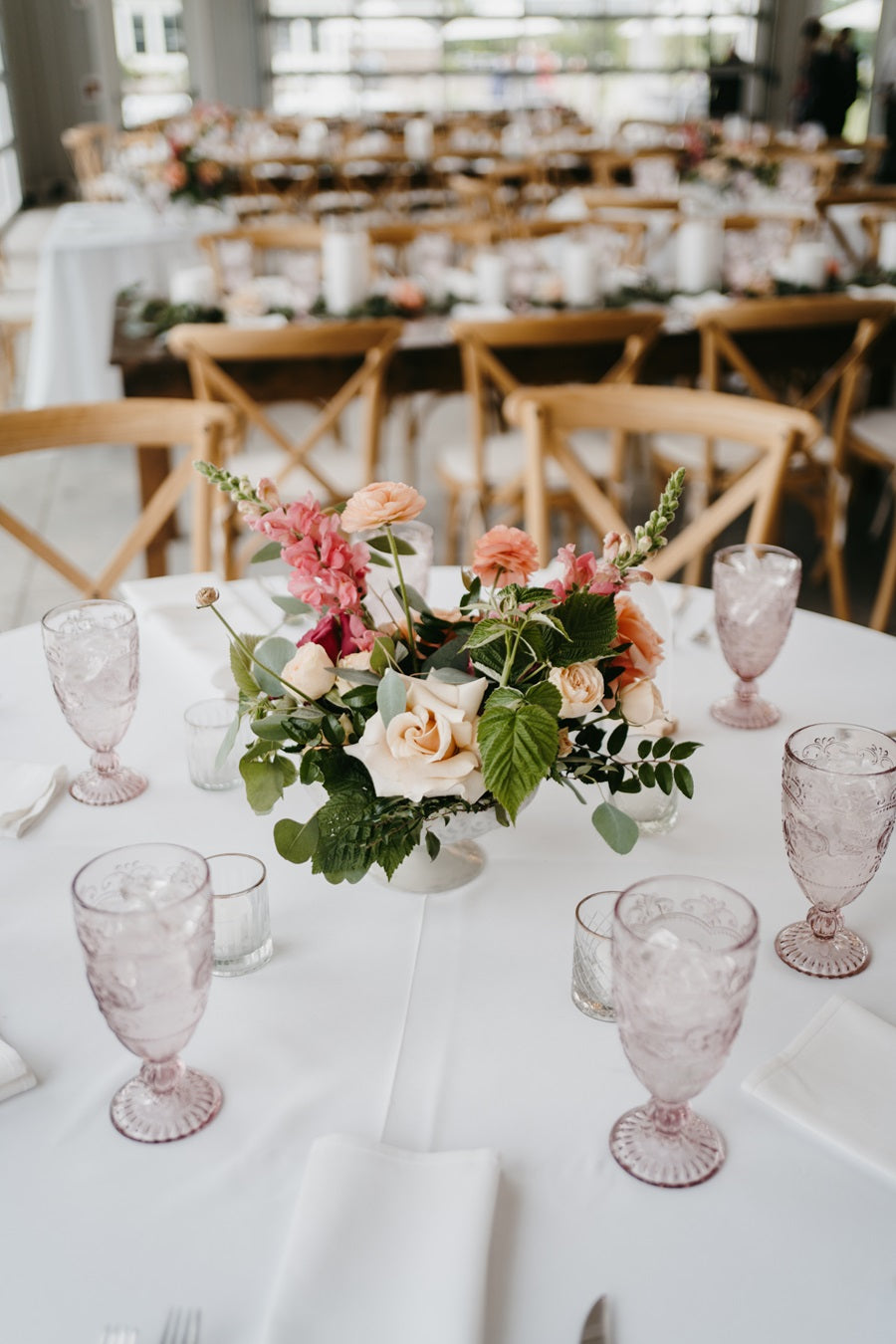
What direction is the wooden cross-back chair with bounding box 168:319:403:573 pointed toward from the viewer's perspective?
away from the camera

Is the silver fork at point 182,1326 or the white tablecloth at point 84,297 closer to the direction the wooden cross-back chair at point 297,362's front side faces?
the white tablecloth

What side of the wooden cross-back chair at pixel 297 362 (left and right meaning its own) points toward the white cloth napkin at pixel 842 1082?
back

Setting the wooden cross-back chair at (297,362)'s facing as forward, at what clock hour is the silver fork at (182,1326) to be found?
The silver fork is roughly at 6 o'clock from the wooden cross-back chair.

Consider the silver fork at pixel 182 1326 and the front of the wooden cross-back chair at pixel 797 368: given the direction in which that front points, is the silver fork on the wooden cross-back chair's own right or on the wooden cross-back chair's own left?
on the wooden cross-back chair's own left

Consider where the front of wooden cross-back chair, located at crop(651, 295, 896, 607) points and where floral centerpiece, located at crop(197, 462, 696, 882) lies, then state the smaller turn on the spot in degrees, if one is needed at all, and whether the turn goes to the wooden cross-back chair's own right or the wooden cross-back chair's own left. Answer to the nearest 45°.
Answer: approximately 135° to the wooden cross-back chair's own left

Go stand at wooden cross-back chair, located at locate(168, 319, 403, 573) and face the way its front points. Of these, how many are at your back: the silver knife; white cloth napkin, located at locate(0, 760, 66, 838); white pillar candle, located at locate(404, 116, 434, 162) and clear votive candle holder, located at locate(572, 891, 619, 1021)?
3

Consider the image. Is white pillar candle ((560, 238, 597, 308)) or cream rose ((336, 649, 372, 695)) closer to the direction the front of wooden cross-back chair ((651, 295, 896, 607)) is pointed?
the white pillar candle

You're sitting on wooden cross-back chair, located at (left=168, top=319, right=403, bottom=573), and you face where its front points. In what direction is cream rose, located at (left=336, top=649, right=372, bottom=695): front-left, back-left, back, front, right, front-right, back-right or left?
back

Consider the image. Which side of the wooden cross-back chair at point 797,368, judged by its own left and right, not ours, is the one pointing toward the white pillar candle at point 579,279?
front

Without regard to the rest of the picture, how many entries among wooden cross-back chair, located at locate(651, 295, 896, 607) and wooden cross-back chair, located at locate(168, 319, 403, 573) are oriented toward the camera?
0

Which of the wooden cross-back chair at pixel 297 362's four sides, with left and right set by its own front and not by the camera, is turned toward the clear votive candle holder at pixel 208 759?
back

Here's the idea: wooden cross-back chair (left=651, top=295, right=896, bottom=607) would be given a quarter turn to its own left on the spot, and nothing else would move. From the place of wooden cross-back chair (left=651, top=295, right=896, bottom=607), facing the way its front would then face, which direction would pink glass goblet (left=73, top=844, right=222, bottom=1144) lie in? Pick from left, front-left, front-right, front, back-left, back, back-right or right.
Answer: front-left

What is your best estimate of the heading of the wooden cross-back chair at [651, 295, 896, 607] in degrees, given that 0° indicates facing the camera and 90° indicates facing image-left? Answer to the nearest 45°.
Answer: approximately 135°

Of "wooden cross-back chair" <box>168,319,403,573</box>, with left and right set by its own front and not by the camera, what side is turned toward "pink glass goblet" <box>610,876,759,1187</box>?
back

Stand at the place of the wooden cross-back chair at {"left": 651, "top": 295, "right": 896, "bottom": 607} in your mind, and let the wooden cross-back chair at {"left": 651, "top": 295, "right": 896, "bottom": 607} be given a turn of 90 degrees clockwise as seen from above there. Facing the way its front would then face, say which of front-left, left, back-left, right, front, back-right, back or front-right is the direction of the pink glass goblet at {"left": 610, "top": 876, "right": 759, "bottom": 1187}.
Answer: back-right

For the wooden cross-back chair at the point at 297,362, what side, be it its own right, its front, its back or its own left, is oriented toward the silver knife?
back

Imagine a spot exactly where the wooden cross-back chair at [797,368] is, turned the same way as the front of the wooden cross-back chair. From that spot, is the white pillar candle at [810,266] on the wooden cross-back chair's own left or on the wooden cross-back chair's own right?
on the wooden cross-back chair's own right

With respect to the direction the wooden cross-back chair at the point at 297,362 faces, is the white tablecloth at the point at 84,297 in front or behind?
in front

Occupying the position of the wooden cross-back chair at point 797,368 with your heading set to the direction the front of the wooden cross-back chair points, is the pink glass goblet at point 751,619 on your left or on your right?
on your left

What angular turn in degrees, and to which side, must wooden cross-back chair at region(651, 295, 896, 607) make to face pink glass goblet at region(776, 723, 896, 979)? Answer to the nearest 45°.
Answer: approximately 135° to its left
